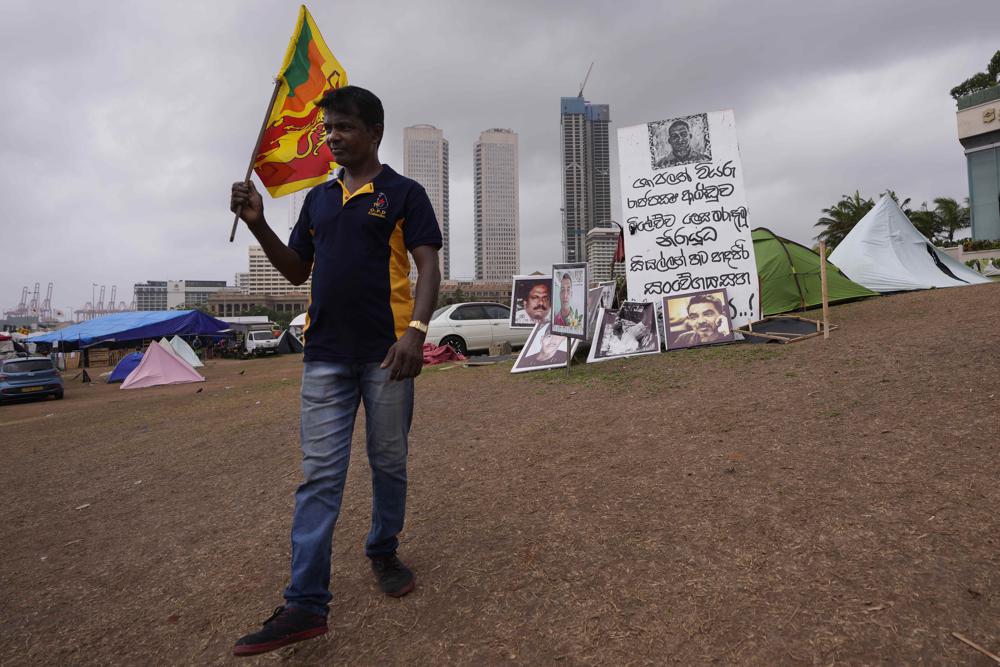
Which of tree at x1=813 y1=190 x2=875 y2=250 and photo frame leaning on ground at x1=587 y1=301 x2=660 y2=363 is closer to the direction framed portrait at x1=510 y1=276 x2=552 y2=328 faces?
the photo frame leaning on ground

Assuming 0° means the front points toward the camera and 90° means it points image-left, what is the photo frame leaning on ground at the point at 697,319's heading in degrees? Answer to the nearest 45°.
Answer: approximately 0°

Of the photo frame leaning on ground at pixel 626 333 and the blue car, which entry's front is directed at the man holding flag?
the photo frame leaning on ground

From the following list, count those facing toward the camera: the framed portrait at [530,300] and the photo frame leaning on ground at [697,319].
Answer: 2

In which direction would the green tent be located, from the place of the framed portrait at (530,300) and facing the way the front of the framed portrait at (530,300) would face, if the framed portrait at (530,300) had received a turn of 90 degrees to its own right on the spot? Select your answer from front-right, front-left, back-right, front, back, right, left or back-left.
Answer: back

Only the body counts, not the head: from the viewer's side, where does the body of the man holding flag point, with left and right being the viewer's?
facing the viewer and to the left of the viewer

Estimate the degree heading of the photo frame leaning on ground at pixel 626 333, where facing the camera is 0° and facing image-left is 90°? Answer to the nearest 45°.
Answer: approximately 0°
